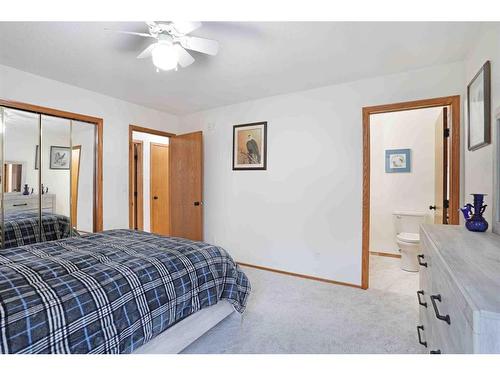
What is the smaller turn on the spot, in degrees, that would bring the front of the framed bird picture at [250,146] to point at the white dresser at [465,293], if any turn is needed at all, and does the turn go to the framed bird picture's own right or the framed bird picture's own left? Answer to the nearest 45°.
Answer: approximately 45° to the framed bird picture's own left

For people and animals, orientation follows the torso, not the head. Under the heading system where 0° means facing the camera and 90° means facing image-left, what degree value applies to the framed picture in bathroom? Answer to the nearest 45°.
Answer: approximately 0°

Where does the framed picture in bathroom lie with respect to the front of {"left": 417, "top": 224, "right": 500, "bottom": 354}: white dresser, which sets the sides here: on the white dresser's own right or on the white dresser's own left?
on the white dresser's own right

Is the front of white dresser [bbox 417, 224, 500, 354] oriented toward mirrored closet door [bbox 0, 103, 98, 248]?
yes

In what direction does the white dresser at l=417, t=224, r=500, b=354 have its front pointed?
to the viewer's left

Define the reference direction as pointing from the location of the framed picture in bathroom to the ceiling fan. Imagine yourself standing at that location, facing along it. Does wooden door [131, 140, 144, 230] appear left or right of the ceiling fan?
right
